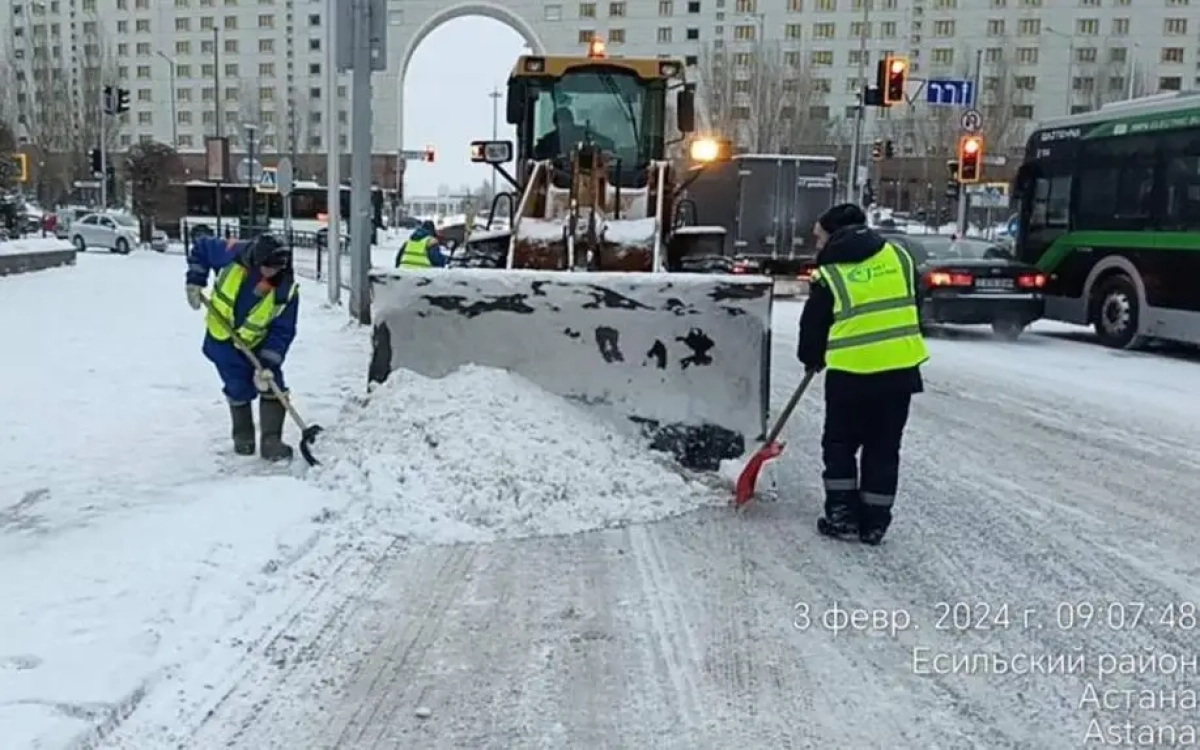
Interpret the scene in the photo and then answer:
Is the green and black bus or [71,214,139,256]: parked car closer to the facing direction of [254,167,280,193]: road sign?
the green and black bus

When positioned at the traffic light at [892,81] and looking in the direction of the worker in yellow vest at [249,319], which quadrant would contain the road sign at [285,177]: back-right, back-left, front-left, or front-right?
front-right

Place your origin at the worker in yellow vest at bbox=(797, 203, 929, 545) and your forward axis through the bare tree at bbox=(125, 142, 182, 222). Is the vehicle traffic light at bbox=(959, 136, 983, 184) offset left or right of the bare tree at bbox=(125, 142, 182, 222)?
right

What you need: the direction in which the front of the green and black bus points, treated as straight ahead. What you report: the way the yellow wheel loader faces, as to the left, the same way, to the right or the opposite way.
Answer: the opposite way

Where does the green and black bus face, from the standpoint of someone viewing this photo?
facing away from the viewer and to the left of the viewer

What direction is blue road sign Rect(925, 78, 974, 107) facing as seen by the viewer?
toward the camera

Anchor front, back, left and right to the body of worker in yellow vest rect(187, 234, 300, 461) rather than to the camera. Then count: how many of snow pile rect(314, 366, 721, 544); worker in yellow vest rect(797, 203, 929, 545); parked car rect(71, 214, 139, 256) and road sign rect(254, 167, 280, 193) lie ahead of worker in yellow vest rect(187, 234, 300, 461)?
2

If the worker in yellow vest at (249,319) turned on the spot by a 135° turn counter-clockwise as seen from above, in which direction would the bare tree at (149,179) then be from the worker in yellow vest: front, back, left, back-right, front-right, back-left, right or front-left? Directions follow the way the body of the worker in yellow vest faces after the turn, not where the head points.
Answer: front

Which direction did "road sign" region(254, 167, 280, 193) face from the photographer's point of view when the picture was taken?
facing the viewer

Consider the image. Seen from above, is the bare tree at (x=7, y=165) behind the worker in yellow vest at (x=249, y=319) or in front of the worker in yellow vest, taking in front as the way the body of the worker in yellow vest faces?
behind

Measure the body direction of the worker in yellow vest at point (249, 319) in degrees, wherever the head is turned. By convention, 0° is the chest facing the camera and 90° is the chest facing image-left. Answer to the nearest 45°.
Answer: approximately 315°

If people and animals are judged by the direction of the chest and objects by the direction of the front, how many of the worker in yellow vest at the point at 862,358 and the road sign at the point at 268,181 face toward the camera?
1

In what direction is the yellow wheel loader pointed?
toward the camera

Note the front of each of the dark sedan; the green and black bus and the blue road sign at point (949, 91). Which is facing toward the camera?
the blue road sign

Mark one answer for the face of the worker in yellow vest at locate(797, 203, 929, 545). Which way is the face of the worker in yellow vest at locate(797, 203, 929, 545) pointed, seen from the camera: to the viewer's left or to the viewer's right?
to the viewer's left

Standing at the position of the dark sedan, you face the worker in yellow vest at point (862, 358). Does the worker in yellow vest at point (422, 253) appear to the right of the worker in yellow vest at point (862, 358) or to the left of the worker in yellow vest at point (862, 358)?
right

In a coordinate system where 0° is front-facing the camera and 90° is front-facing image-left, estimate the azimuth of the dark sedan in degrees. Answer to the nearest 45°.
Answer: approximately 135°
